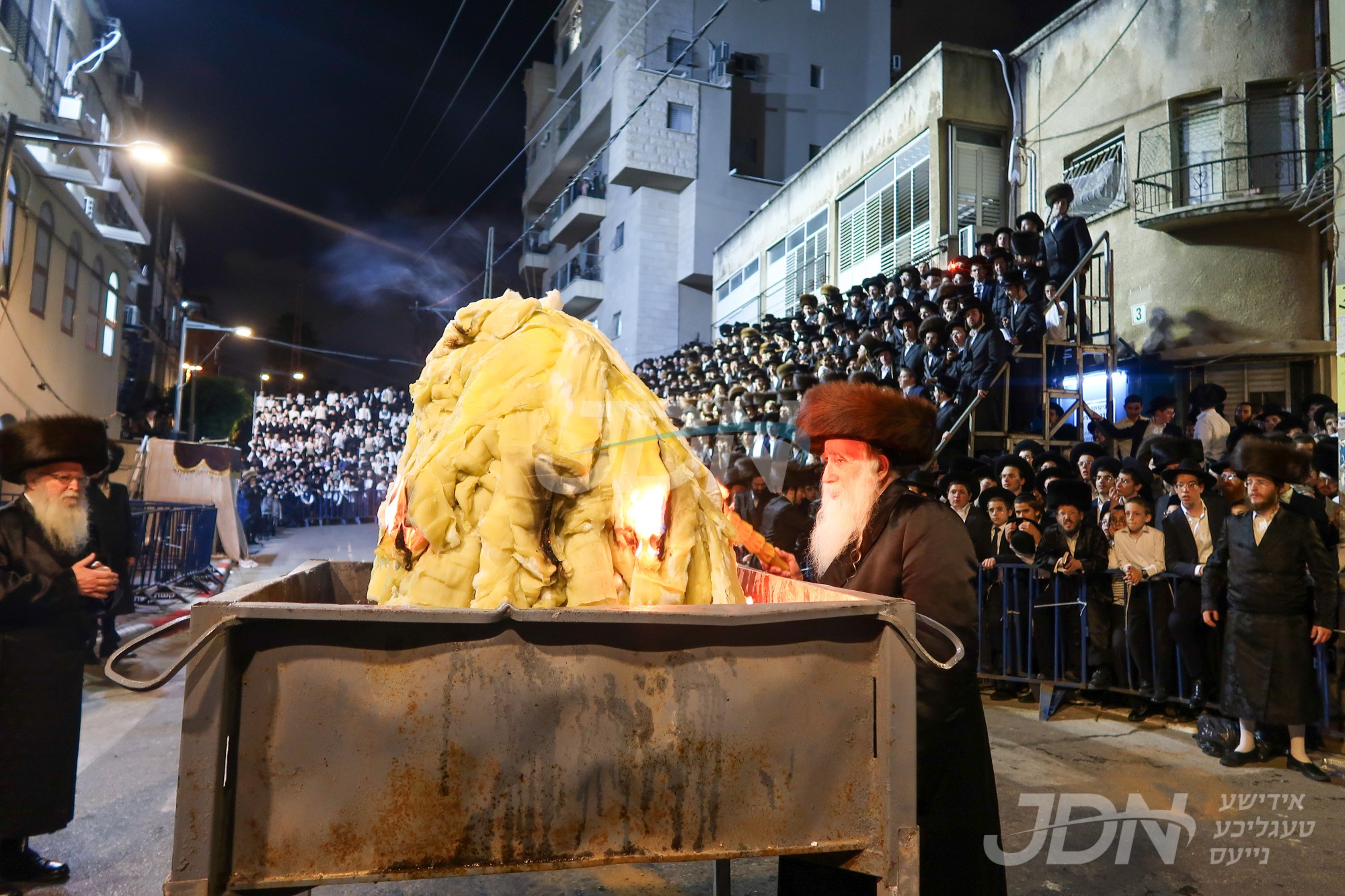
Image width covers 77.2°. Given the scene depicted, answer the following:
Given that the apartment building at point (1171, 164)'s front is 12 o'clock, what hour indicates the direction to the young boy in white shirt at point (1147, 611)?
The young boy in white shirt is roughly at 11 o'clock from the apartment building.

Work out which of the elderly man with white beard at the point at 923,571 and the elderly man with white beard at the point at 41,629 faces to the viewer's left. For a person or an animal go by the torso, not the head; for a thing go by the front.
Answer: the elderly man with white beard at the point at 923,571

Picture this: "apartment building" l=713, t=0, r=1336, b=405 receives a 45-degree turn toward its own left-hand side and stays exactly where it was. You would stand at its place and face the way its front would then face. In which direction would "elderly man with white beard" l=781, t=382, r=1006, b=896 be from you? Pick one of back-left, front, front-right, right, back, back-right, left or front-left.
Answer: front

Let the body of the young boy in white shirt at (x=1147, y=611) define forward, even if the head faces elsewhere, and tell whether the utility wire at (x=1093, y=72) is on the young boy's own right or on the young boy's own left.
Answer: on the young boy's own right

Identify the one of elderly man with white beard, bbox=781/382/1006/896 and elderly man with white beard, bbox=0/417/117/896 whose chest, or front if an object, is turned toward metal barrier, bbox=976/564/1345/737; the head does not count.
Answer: elderly man with white beard, bbox=0/417/117/896

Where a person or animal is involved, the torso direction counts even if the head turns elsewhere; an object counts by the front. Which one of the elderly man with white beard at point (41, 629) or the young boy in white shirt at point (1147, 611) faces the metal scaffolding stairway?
the elderly man with white beard

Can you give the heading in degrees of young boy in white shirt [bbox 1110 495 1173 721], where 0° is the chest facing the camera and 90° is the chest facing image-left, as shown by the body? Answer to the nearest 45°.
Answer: approximately 45°

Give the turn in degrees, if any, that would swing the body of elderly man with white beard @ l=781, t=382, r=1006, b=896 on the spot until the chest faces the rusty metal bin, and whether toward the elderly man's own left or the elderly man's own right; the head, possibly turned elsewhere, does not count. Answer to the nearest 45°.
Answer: approximately 45° to the elderly man's own left

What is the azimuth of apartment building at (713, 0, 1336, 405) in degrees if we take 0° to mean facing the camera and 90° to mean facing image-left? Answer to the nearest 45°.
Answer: approximately 45°

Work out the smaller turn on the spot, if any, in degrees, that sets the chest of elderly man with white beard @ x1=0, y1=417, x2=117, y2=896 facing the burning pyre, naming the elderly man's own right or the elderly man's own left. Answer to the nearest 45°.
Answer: approximately 45° to the elderly man's own right

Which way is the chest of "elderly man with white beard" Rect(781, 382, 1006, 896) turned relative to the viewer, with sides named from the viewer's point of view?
facing to the left of the viewer

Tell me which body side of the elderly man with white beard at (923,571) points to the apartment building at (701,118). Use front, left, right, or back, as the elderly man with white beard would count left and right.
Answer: right

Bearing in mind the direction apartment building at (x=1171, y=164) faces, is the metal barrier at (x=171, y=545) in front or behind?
in front

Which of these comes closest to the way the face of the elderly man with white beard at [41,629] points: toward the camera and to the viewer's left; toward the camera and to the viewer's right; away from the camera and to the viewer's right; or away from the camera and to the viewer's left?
toward the camera and to the viewer's right

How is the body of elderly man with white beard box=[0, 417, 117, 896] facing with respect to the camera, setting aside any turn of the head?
to the viewer's right

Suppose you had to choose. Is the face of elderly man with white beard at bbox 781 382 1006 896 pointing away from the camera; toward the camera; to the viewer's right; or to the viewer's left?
to the viewer's left
